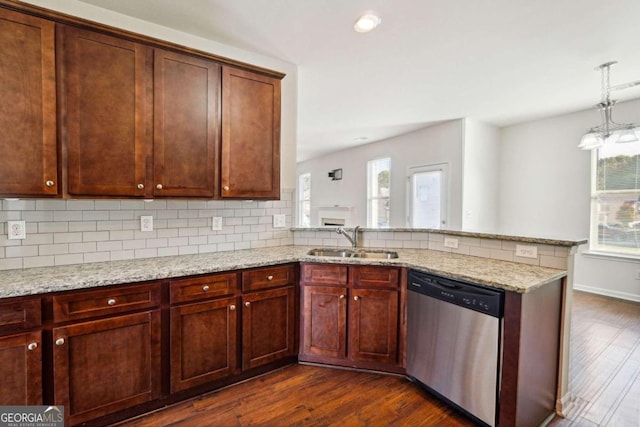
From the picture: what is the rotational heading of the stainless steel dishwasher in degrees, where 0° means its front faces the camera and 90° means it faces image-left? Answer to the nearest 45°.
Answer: approximately 45°

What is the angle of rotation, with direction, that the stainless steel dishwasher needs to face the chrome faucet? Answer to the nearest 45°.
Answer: approximately 90° to its right

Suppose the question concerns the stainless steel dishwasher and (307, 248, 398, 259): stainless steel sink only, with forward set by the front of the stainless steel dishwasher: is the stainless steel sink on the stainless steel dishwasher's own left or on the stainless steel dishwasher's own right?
on the stainless steel dishwasher's own right
